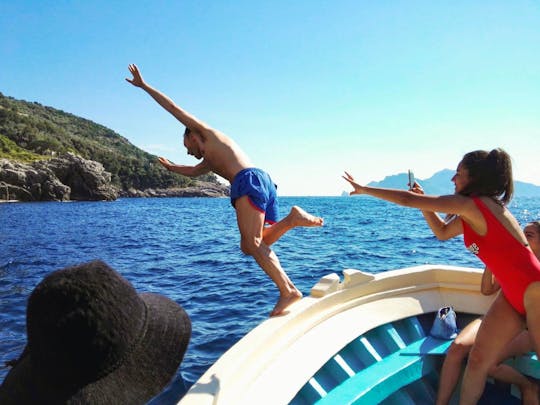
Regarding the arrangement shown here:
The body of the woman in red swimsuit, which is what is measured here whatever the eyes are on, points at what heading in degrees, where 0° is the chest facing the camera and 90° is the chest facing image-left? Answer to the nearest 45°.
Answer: approximately 90°

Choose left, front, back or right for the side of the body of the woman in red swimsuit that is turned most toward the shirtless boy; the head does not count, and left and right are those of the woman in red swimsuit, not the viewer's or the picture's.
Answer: front

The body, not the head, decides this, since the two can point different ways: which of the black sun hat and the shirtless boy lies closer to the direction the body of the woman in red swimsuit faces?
the shirtless boy

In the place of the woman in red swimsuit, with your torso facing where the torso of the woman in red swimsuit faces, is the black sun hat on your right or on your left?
on your left
